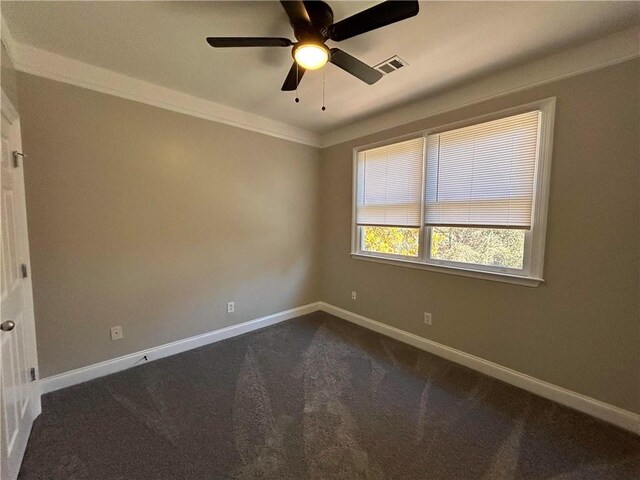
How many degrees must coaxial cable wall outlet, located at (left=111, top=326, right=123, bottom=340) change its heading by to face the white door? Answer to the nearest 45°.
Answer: approximately 45° to its right

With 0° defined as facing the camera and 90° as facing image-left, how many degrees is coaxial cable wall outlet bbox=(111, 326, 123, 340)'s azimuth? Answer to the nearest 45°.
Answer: approximately 0°
